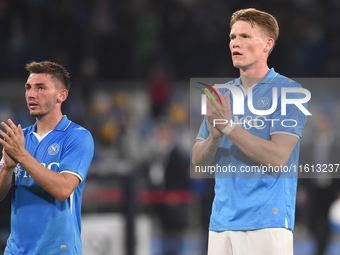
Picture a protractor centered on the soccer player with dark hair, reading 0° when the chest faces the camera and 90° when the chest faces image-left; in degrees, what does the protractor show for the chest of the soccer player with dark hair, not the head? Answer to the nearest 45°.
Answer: approximately 45°
